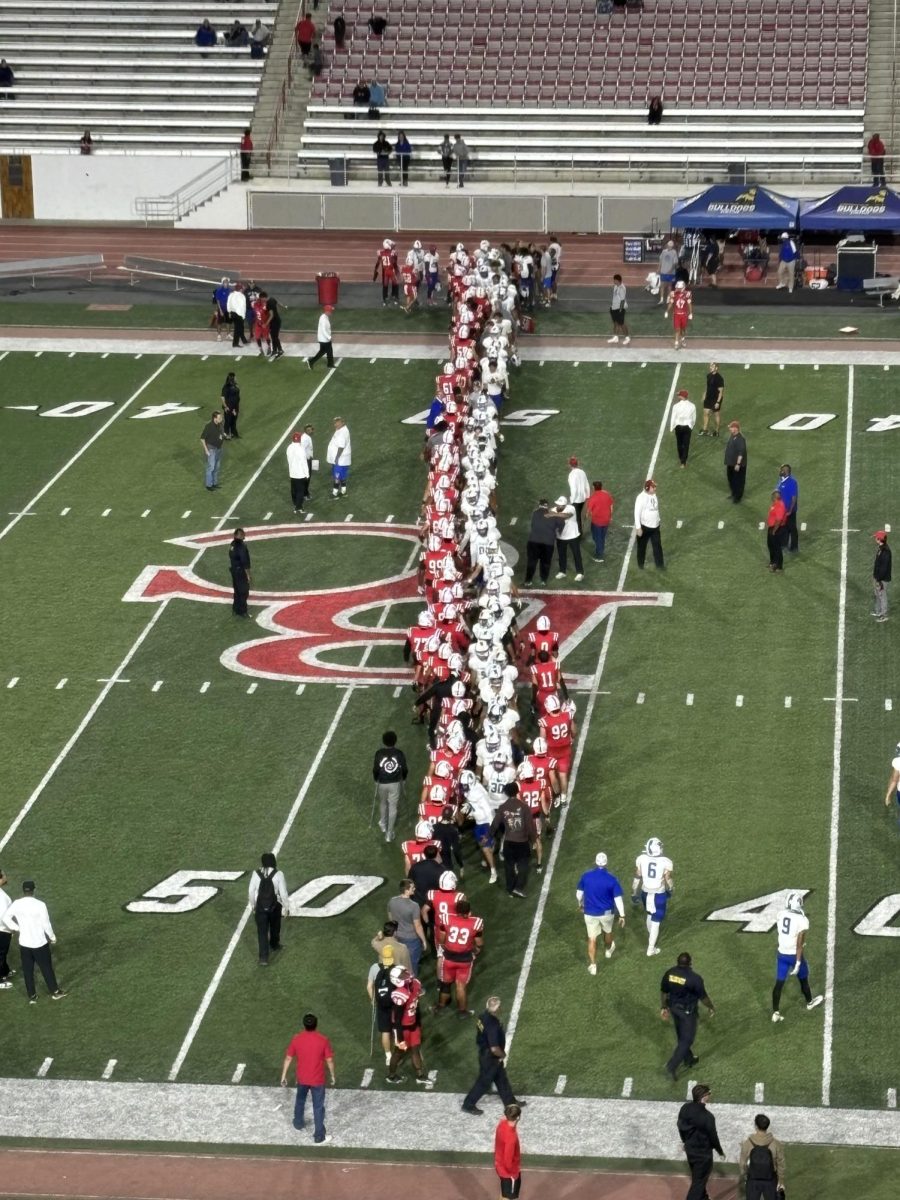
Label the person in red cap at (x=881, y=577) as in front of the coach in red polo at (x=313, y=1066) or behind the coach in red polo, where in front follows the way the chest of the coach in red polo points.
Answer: in front

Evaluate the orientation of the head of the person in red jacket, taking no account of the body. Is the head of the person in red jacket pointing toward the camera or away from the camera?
away from the camera

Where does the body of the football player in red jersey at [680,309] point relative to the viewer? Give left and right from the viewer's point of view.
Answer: facing the viewer

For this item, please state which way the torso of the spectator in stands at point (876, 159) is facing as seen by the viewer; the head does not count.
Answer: toward the camera

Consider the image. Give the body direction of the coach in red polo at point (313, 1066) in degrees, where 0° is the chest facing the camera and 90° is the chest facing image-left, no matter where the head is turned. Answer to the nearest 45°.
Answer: approximately 180°

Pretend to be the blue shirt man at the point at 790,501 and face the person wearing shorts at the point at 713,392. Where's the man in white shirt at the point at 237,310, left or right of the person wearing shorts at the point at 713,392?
left

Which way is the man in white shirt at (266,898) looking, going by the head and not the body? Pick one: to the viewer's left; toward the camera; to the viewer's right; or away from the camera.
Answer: away from the camera

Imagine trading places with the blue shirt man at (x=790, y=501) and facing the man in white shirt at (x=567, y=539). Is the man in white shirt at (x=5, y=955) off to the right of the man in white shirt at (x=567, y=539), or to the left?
left

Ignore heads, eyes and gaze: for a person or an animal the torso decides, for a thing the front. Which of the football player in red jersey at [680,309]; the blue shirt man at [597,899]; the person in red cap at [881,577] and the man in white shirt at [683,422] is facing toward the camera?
the football player in red jersey

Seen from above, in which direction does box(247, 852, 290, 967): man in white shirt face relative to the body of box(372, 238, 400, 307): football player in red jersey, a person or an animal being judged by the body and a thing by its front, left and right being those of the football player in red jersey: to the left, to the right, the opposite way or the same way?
the opposite way
